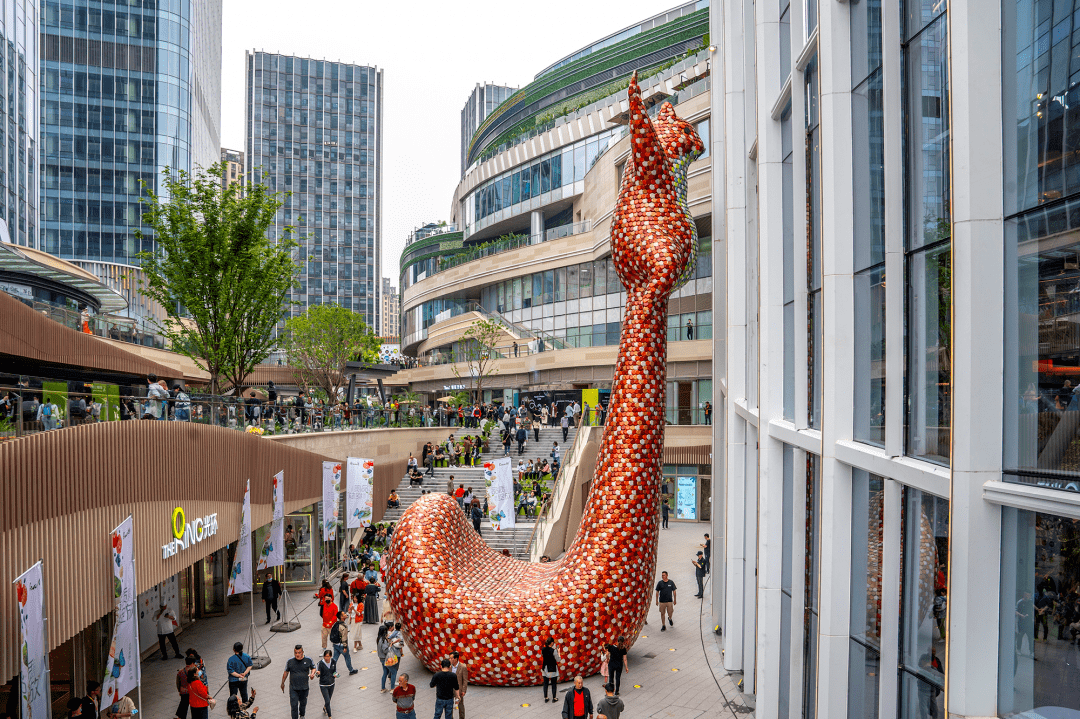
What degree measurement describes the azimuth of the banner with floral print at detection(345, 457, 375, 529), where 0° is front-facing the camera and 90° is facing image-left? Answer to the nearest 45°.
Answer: approximately 0°

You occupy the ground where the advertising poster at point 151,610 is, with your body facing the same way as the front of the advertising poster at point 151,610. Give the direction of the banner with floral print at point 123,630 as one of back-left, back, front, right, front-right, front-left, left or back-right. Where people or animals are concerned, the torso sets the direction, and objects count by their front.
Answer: front-right

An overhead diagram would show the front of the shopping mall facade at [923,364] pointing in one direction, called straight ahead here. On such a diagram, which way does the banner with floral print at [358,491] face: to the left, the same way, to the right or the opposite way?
to the left

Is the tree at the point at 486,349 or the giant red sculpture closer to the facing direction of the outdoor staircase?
the giant red sculpture

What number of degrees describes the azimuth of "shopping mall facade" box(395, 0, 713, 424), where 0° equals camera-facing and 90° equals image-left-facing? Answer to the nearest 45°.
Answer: approximately 45°
